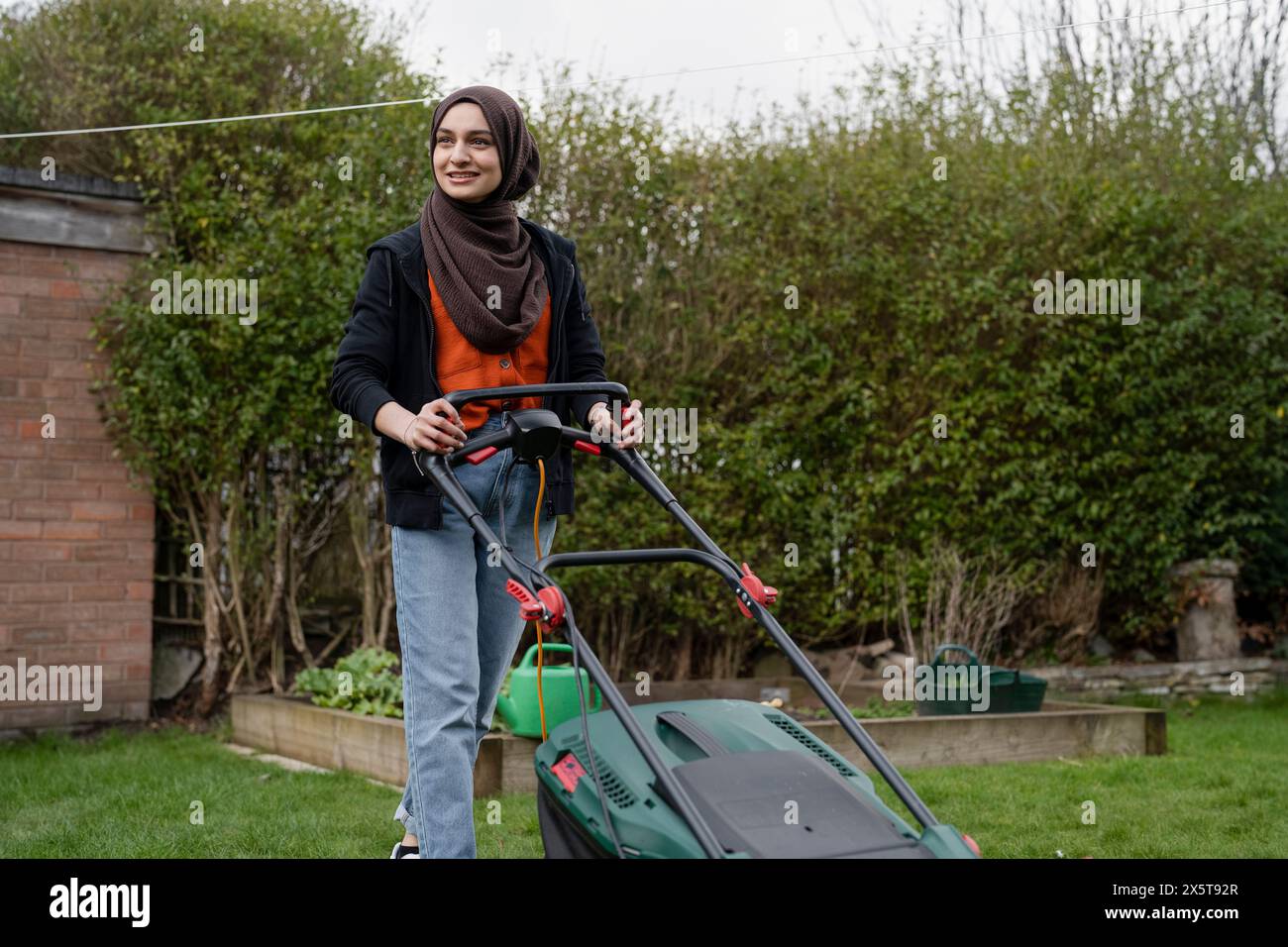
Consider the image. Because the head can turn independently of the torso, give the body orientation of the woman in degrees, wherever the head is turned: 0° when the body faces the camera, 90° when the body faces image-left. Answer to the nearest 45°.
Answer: approximately 315°

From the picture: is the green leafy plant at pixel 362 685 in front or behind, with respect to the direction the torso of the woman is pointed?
behind

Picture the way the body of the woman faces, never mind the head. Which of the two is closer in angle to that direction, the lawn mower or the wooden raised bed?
the lawn mower

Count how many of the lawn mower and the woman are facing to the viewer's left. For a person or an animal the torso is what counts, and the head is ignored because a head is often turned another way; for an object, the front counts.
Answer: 0

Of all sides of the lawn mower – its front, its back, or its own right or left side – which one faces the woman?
back

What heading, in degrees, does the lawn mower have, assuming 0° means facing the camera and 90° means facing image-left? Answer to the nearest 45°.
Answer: approximately 315°

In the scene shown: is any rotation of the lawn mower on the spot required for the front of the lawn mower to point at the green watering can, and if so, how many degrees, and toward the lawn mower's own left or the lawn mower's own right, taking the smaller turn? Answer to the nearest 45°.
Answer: approximately 135° to the lawn mower's own left

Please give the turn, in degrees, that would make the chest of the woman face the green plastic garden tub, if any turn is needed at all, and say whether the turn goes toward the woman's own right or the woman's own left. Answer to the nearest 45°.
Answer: approximately 90° to the woman's own left
